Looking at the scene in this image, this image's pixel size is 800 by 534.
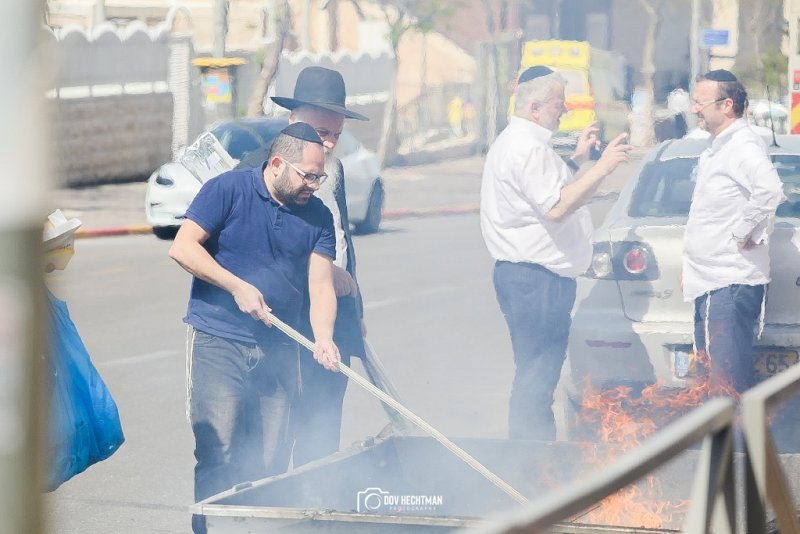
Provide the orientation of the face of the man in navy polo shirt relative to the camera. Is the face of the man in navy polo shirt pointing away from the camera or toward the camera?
toward the camera

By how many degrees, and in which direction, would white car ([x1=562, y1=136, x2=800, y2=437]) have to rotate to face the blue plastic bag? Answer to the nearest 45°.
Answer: approximately 135° to its left

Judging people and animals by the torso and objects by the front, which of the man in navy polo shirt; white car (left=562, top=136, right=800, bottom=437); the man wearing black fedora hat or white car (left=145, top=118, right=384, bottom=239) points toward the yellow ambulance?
white car (left=562, top=136, right=800, bottom=437)

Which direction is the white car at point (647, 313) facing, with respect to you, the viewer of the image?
facing away from the viewer

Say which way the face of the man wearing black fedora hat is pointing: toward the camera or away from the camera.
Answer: toward the camera

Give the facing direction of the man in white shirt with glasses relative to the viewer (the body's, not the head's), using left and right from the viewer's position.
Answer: facing to the left of the viewer

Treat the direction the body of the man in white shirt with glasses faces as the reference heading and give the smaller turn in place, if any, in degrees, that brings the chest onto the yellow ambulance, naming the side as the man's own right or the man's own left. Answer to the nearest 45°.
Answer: approximately 90° to the man's own right

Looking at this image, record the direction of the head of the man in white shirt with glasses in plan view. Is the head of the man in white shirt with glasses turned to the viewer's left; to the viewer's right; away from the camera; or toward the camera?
to the viewer's left

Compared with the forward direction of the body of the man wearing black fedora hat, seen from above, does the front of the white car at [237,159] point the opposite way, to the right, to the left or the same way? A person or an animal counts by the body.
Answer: to the right

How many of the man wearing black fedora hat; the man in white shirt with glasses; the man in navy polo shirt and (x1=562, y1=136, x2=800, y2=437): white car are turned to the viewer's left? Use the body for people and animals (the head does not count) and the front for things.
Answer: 1

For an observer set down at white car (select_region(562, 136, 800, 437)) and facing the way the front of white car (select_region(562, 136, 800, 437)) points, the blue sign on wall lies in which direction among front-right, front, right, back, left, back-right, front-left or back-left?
front

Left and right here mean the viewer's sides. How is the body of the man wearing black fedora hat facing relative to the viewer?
facing the viewer and to the right of the viewer

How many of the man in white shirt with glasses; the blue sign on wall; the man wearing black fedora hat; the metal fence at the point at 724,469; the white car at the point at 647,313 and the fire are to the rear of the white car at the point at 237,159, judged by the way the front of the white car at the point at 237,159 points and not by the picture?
1

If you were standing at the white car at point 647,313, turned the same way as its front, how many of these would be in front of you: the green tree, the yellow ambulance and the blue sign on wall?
3

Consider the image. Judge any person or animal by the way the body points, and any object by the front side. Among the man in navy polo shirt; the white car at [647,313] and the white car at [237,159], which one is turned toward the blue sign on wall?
the white car at [647,313]

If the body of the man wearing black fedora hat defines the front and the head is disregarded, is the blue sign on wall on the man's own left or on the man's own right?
on the man's own left

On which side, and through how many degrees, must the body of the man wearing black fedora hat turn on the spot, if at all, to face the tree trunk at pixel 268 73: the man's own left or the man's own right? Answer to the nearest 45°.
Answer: approximately 135° to the man's own left

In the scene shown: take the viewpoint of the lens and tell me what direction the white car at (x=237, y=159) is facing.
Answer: facing the viewer and to the left of the viewer

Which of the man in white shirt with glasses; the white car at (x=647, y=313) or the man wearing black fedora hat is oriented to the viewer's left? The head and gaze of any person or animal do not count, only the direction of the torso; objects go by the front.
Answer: the man in white shirt with glasses
